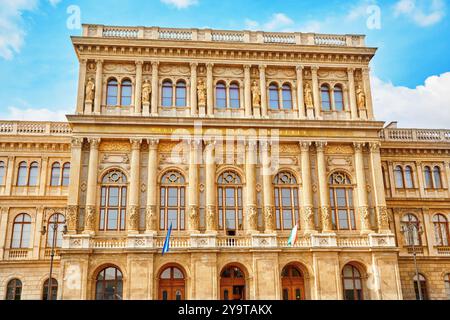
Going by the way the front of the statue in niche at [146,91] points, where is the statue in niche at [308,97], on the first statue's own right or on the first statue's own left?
on the first statue's own left

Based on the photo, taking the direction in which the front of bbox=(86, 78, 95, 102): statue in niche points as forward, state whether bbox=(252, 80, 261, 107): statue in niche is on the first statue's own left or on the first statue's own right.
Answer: on the first statue's own left

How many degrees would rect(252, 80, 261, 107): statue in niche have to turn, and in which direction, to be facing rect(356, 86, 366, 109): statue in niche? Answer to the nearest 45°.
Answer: approximately 90° to its left

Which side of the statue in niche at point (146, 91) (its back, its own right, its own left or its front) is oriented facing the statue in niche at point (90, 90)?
right

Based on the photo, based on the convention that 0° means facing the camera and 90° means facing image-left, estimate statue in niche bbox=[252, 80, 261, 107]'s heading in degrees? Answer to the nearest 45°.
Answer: approximately 0°

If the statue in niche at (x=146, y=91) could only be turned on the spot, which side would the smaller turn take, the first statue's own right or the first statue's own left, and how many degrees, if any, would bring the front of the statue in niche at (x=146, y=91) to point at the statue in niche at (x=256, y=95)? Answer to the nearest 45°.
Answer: approximately 90° to the first statue's own left

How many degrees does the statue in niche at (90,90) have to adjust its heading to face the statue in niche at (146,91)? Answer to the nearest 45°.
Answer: approximately 90° to its left

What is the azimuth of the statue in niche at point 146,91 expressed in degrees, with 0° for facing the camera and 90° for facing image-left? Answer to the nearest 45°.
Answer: approximately 0°

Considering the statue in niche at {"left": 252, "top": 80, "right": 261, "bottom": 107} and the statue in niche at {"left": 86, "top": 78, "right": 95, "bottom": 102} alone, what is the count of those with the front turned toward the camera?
2
